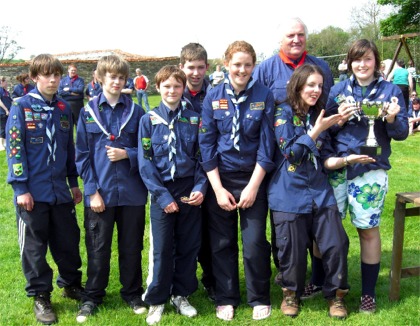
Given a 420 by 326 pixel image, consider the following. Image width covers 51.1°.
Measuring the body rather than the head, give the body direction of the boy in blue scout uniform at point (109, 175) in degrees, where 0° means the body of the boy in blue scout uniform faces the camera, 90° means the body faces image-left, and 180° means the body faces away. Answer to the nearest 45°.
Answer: approximately 0°

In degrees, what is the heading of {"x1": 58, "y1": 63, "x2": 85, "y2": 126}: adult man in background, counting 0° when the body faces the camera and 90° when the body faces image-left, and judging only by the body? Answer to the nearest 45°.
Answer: approximately 0°

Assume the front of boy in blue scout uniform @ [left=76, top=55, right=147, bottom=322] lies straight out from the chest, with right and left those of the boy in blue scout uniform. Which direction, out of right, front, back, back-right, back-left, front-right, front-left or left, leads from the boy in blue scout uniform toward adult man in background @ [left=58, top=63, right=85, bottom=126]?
back

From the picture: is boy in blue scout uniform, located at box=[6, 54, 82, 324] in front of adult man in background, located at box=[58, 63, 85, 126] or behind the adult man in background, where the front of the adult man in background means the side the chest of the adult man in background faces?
in front

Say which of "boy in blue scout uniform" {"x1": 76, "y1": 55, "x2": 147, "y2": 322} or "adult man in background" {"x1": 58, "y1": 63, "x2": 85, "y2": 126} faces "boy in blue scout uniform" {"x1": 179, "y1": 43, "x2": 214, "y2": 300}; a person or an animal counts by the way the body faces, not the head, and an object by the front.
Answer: the adult man in background

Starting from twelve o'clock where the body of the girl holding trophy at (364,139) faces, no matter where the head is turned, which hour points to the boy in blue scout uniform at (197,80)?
The boy in blue scout uniform is roughly at 3 o'clock from the girl holding trophy.

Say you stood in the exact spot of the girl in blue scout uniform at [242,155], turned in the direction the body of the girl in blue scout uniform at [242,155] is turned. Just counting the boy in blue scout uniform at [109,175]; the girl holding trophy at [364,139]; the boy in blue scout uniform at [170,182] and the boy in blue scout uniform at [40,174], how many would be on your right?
3

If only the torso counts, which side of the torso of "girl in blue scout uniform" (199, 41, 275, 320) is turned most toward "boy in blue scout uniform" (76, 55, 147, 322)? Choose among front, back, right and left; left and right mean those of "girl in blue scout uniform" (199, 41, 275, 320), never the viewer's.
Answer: right

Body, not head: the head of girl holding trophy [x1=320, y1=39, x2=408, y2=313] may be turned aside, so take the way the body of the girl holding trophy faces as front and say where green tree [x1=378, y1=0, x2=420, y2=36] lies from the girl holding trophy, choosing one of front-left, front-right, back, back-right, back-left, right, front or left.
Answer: back
